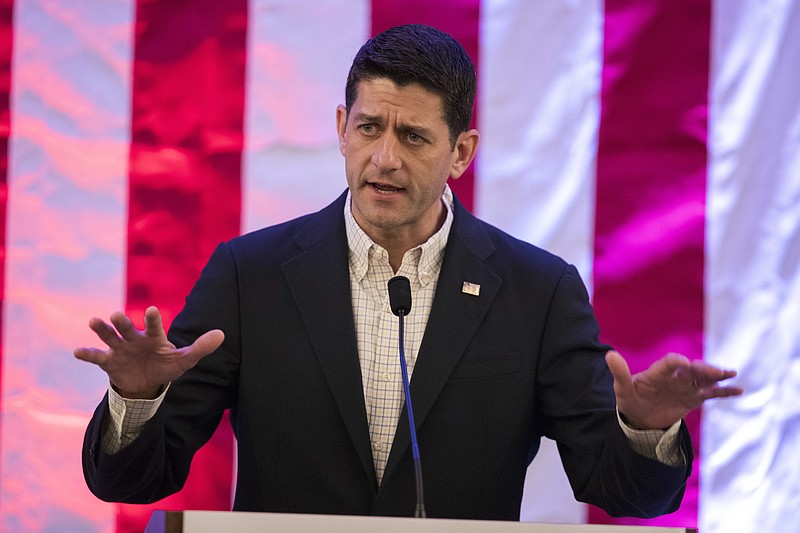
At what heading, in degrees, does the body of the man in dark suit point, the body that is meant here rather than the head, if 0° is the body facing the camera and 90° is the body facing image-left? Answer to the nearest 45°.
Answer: approximately 0°

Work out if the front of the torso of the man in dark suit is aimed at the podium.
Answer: yes
